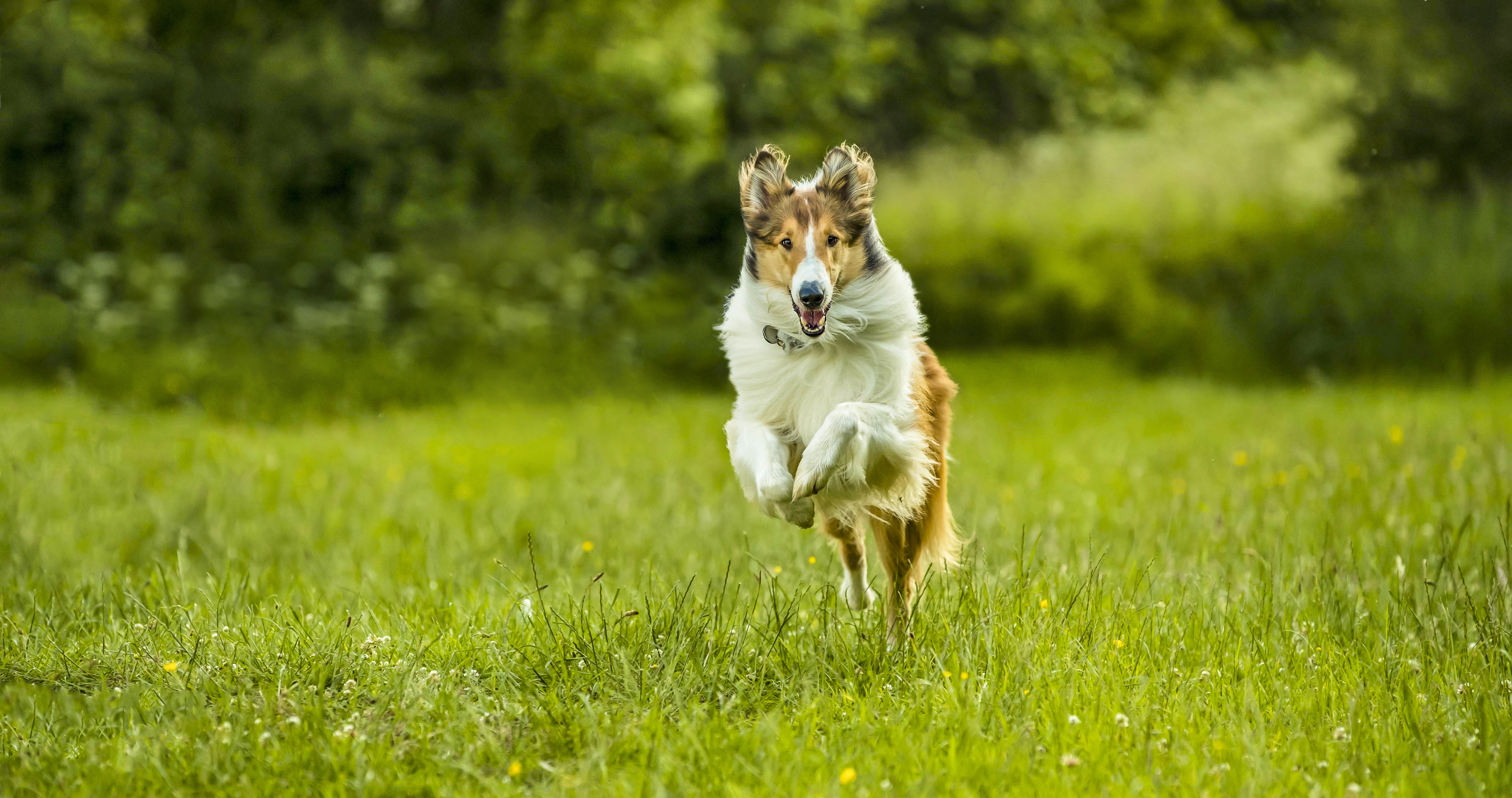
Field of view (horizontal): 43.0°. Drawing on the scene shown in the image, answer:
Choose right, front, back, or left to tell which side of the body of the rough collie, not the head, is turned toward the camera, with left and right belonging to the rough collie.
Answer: front

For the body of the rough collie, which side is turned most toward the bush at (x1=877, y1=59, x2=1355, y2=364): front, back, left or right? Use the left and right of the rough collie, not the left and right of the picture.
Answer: back

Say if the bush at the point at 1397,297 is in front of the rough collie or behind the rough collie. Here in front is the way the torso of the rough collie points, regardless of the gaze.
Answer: behind
